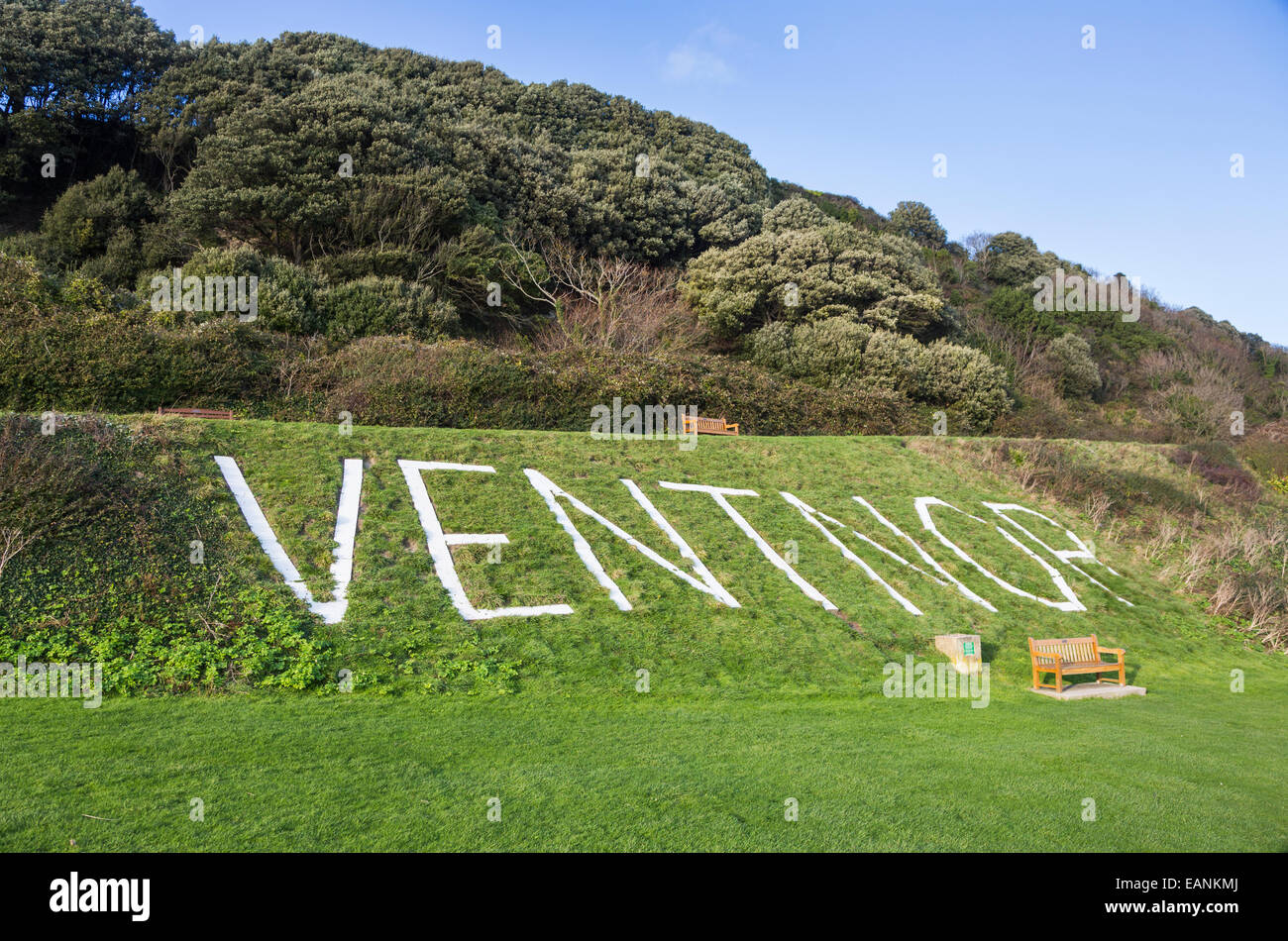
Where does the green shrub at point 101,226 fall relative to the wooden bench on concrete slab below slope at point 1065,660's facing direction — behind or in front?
behind

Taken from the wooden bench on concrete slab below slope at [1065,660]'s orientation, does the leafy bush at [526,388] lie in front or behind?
behind

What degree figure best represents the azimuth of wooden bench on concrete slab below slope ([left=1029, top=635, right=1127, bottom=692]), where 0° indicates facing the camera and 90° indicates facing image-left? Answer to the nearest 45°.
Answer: approximately 315°

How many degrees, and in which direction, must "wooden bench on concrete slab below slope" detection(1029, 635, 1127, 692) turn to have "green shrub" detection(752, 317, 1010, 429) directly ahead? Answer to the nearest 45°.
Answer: approximately 135° to its left

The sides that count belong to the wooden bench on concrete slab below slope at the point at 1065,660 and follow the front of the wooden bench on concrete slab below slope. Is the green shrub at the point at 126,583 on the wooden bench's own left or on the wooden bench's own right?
on the wooden bench's own right

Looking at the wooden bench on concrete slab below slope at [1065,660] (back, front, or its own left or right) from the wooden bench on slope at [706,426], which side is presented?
back
